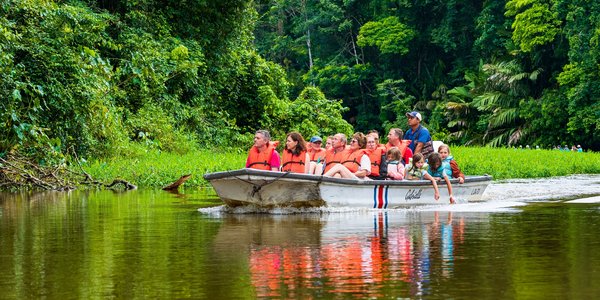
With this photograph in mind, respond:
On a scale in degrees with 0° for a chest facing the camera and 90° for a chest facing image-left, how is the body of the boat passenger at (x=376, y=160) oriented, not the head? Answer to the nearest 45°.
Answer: approximately 45°

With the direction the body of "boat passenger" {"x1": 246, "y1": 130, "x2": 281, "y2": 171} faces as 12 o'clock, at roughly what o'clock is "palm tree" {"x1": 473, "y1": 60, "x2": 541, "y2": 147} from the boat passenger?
The palm tree is roughly at 5 o'clock from the boat passenger.

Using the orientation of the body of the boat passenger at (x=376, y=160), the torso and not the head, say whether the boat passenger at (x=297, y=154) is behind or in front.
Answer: in front

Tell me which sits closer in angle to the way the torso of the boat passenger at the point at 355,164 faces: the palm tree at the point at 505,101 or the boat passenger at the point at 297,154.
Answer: the boat passenger

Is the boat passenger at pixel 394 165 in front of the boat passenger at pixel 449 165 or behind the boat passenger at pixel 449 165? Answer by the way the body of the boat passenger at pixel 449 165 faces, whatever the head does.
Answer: in front

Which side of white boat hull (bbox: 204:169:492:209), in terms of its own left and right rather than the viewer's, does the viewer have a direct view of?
left

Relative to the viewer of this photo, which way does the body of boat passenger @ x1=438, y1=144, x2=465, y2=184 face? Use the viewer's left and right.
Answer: facing the viewer and to the left of the viewer

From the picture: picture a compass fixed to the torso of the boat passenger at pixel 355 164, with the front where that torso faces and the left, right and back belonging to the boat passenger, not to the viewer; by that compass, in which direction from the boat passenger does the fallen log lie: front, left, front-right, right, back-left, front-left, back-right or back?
front-right

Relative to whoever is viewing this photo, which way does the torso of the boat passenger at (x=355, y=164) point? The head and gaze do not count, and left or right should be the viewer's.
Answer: facing to the left of the viewer
